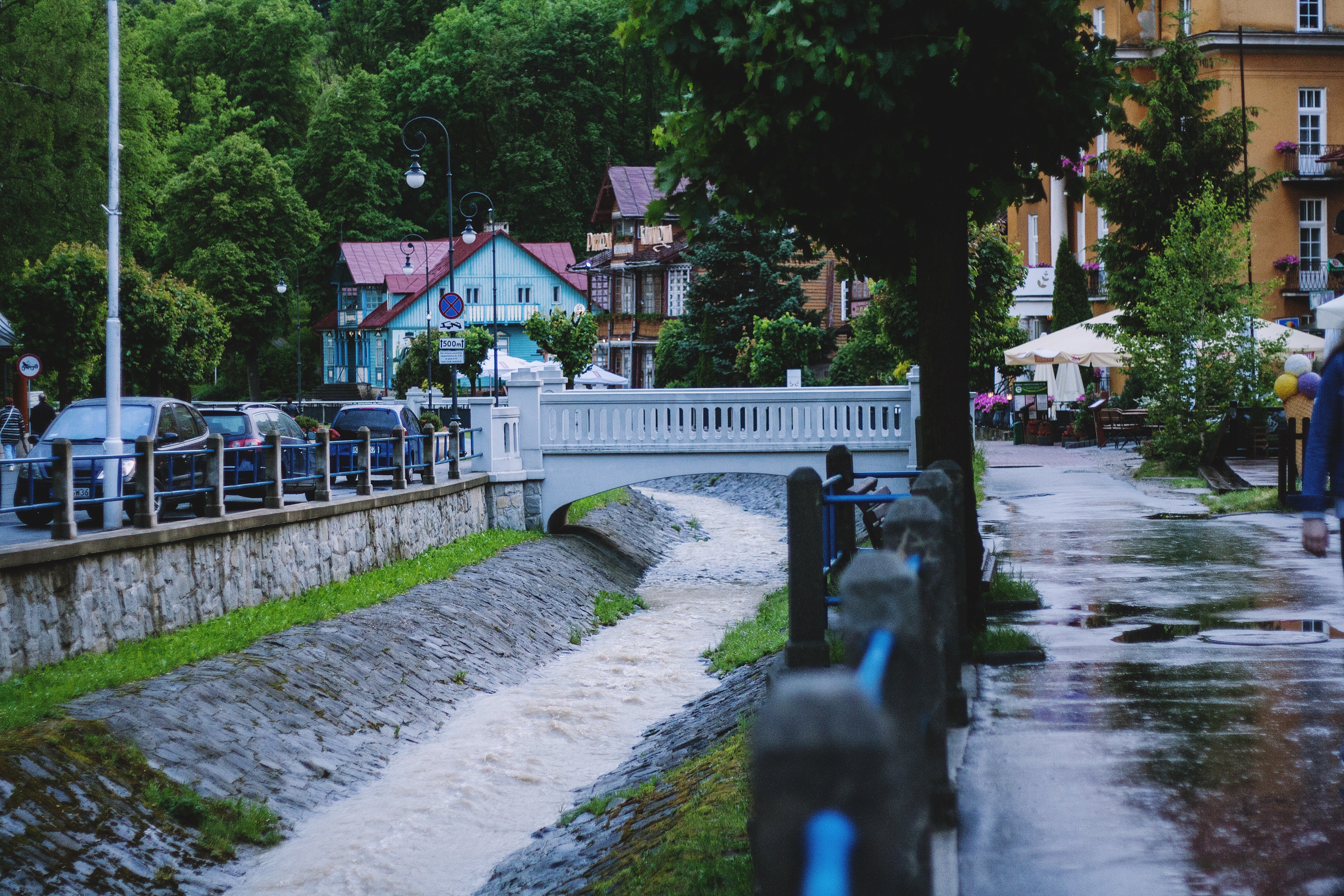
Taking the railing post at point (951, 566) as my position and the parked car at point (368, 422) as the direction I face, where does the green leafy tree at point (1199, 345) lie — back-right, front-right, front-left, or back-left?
front-right

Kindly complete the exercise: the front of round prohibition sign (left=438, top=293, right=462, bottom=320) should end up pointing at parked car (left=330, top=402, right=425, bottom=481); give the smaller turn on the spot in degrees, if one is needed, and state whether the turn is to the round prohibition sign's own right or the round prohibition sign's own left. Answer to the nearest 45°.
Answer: approximately 45° to the round prohibition sign's own right

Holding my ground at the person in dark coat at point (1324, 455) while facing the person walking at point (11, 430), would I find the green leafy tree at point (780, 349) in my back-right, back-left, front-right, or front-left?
front-right

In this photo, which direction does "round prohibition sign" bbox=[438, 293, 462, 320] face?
toward the camera

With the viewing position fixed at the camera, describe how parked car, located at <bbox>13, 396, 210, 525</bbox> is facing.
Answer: facing the viewer and to the left of the viewer

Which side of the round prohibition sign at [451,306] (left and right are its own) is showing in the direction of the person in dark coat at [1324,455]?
front
